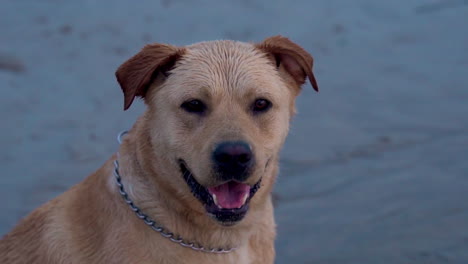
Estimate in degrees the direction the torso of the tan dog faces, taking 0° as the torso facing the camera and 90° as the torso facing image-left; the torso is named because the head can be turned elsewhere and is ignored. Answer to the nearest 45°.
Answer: approximately 315°
